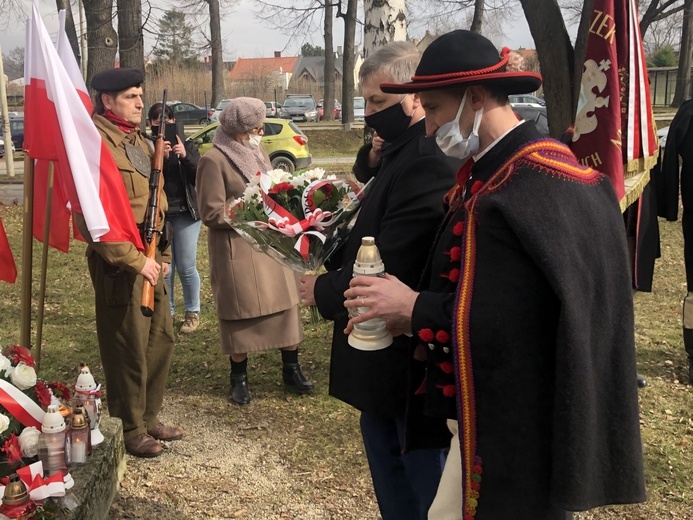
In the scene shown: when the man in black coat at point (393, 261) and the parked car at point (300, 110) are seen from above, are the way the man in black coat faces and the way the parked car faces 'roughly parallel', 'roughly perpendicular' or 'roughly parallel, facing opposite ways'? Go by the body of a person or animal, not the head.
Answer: roughly perpendicular

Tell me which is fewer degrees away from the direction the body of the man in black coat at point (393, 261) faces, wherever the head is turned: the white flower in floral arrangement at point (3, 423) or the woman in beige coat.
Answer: the white flower in floral arrangement

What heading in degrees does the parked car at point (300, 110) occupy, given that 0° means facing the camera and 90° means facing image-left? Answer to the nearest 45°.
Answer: approximately 0°

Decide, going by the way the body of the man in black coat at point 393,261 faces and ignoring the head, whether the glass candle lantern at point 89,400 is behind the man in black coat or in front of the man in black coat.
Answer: in front

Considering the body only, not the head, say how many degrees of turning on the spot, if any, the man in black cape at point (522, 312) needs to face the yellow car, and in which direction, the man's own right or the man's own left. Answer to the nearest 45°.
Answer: approximately 90° to the man's own right

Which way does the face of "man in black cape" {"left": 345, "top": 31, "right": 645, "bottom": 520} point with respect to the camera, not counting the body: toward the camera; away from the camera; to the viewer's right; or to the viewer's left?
to the viewer's left

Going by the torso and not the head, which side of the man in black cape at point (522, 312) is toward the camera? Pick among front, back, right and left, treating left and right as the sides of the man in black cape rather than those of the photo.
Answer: left

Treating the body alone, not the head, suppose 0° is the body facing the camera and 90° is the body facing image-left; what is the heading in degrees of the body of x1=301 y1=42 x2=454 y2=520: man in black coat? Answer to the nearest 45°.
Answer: approximately 90°

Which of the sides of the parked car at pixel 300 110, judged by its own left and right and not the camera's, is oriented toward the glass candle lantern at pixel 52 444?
front

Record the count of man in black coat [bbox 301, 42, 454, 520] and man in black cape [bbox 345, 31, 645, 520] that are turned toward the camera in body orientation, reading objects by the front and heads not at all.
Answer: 0

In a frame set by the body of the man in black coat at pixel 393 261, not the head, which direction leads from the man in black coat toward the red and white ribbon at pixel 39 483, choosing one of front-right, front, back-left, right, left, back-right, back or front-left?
front

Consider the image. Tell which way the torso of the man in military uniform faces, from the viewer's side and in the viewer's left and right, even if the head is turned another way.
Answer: facing the viewer and to the right of the viewer

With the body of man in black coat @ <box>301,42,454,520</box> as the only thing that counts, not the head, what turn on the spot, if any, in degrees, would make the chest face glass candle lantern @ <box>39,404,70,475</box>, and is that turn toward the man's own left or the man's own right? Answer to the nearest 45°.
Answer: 0° — they already face it
